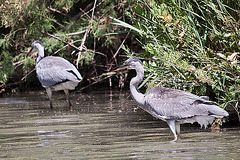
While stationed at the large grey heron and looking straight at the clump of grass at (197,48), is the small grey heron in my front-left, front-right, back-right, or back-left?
front-left

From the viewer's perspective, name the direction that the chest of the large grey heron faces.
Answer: to the viewer's left

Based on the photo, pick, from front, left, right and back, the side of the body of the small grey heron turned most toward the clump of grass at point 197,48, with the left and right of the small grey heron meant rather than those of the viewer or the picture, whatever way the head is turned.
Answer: back

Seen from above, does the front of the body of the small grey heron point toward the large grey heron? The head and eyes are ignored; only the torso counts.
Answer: no

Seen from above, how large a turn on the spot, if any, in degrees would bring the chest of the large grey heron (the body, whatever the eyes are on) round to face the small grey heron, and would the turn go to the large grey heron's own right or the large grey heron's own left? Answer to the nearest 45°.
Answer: approximately 45° to the large grey heron's own right

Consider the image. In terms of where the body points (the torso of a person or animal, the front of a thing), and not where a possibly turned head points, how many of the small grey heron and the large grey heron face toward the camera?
0

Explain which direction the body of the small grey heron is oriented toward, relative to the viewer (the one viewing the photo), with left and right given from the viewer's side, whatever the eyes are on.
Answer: facing away from the viewer and to the left of the viewer
